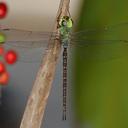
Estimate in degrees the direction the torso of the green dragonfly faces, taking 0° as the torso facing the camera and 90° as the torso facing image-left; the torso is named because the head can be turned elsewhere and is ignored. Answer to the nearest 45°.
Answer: approximately 180°
